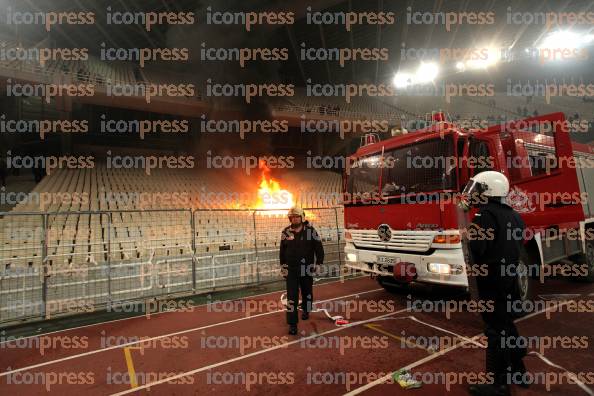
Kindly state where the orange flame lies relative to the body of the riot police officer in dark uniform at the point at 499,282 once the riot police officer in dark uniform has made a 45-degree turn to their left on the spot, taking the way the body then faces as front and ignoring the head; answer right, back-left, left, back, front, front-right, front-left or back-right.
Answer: right

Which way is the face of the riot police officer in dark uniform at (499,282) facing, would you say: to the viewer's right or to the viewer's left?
to the viewer's left

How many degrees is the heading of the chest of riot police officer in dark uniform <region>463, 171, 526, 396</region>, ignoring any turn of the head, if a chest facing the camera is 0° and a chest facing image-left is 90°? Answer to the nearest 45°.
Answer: approximately 90°

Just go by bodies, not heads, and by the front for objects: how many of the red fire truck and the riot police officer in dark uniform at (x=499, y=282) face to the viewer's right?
0

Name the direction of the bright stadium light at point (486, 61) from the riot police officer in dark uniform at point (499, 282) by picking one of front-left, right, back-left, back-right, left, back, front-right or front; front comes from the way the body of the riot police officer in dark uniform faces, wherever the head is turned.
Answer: right

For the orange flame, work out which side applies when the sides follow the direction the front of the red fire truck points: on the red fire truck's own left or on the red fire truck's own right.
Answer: on the red fire truck's own right

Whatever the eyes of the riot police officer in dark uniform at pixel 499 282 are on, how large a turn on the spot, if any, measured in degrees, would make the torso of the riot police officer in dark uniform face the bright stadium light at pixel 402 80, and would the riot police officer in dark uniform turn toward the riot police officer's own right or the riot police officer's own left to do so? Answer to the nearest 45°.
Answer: approximately 90° to the riot police officer's own right

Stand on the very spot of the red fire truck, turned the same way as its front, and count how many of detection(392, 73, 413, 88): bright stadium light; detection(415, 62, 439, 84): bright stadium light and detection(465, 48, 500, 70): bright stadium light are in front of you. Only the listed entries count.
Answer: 0

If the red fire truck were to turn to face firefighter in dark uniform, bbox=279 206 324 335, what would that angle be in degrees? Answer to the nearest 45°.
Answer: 0° — it already faces them

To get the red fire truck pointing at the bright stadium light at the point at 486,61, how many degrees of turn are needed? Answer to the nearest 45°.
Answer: approximately 135° to its right

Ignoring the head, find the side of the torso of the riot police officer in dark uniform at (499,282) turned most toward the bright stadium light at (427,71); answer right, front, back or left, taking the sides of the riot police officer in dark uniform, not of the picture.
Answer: right
